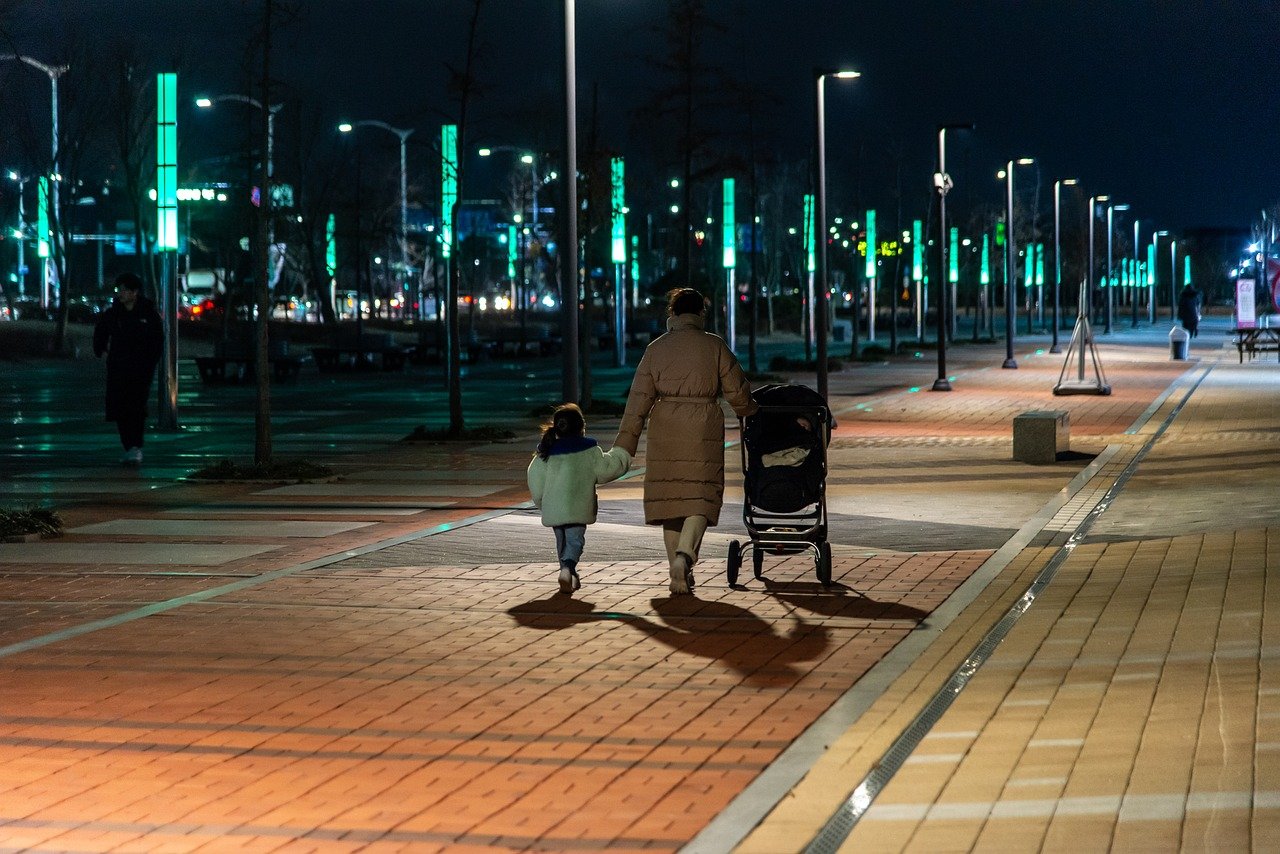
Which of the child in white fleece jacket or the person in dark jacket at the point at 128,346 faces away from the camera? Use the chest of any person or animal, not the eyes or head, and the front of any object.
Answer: the child in white fleece jacket

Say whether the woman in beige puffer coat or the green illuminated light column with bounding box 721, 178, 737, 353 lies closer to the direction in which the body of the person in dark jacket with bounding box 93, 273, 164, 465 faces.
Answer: the woman in beige puffer coat

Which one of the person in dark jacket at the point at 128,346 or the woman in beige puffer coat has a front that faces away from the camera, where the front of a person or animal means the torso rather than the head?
the woman in beige puffer coat

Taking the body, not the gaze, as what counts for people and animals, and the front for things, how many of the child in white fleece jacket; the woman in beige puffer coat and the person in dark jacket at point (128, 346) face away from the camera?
2

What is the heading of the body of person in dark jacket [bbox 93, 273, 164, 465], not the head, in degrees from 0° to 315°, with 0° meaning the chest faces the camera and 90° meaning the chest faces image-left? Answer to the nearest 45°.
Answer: approximately 0°

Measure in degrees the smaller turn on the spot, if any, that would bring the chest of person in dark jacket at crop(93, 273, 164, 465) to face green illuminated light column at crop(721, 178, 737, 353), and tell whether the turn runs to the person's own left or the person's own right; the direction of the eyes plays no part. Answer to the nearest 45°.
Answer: approximately 135° to the person's own left

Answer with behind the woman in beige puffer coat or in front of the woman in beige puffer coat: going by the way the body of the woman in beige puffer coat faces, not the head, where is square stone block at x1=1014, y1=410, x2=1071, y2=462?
in front

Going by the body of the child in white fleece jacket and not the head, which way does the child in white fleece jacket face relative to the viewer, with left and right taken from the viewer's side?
facing away from the viewer

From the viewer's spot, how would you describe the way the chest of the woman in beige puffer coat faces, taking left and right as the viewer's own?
facing away from the viewer

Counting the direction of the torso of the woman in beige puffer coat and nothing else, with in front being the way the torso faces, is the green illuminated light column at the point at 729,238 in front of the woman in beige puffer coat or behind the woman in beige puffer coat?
in front

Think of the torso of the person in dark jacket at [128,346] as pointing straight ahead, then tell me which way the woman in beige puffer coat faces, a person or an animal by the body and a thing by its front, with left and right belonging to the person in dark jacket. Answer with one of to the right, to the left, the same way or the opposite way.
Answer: the opposite way

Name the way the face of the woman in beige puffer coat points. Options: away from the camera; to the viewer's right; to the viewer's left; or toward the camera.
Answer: away from the camera

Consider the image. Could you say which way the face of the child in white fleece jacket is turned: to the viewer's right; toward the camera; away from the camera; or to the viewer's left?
away from the camera

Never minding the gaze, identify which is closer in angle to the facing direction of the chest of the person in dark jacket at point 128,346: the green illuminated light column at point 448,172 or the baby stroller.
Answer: the baby stroller
